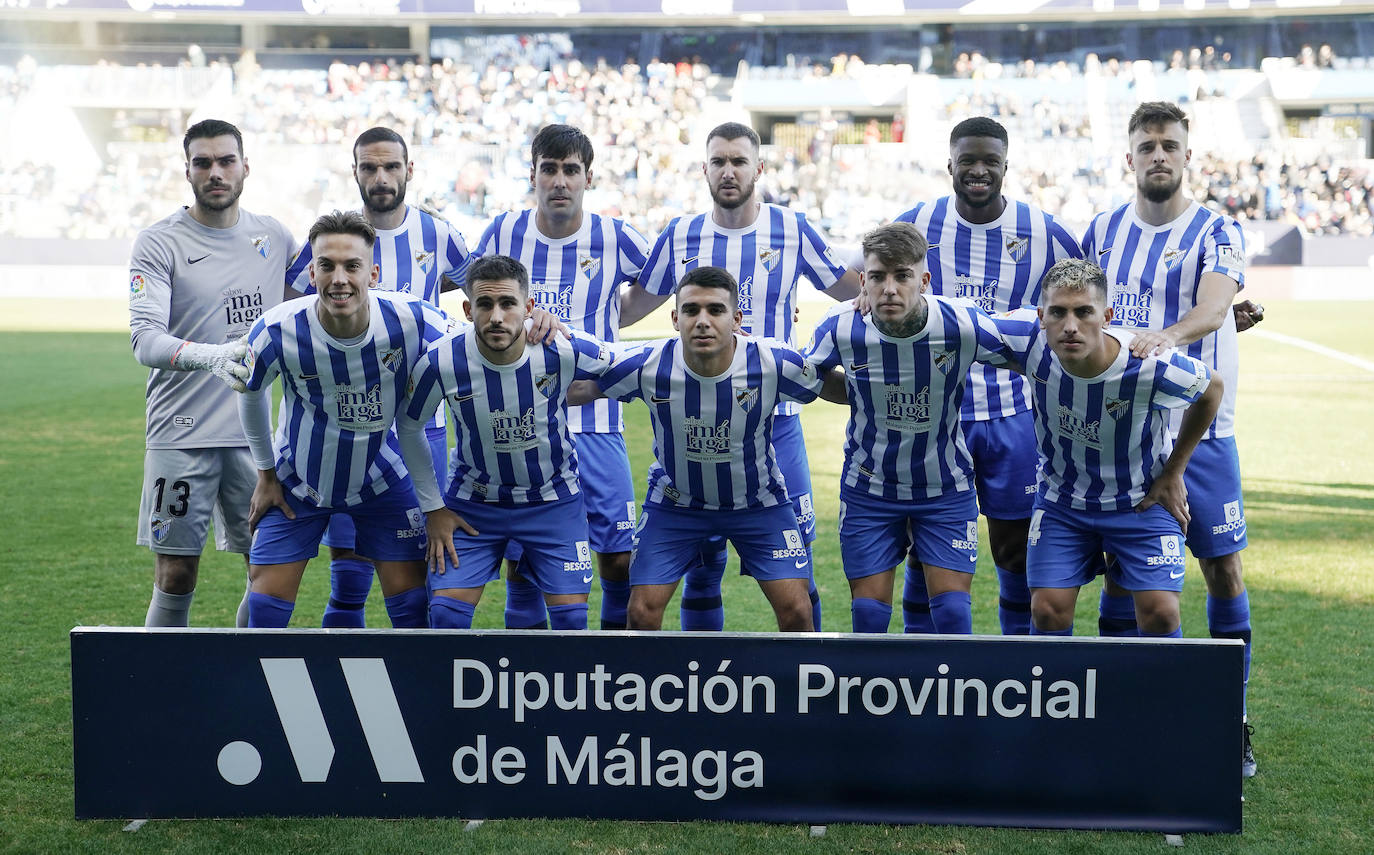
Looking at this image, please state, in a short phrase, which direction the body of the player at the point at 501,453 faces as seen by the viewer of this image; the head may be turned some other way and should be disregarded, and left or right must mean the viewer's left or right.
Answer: facing the viewer

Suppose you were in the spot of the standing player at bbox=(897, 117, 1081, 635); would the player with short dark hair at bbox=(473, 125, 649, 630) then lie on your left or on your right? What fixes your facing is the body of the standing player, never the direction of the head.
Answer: on your right

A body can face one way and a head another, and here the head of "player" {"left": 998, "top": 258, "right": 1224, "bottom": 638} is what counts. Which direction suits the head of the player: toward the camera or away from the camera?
toward the camera

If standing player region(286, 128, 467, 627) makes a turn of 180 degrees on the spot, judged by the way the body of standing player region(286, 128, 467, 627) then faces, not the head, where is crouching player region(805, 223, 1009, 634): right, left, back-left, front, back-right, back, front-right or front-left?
back-right

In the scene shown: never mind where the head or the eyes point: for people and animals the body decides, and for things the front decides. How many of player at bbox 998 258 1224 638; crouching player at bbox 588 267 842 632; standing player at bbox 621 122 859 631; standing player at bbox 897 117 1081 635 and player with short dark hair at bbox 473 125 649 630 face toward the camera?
5

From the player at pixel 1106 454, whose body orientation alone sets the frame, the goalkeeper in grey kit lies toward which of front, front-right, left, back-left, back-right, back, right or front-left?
right

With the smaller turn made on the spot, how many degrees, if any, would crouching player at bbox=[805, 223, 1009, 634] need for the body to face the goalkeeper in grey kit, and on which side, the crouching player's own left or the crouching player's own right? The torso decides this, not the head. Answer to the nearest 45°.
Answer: approximately 90° to the crouching player's own right

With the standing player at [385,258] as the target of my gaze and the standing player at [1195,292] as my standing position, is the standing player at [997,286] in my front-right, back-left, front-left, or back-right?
front-right

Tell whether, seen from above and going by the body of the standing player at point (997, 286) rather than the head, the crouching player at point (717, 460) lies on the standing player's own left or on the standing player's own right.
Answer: on the standing player's own right

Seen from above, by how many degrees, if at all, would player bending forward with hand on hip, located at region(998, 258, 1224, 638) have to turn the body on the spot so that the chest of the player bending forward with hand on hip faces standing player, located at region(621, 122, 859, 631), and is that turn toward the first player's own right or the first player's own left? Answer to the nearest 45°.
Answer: approximately 135° to the first player's own right

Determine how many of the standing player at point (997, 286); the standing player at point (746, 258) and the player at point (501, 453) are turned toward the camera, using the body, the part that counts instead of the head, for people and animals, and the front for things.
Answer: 3

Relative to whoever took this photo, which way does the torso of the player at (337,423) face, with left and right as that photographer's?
facing the viewer

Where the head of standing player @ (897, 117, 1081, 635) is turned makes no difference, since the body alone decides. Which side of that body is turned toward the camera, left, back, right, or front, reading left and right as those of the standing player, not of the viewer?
front

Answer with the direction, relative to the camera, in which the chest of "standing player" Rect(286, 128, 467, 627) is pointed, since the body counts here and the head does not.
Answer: toward the camera

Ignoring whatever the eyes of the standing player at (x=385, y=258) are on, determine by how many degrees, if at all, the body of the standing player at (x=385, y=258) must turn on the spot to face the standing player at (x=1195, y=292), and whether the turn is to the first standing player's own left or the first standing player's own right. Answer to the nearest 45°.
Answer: approximately 45° to the first standing player's own left
